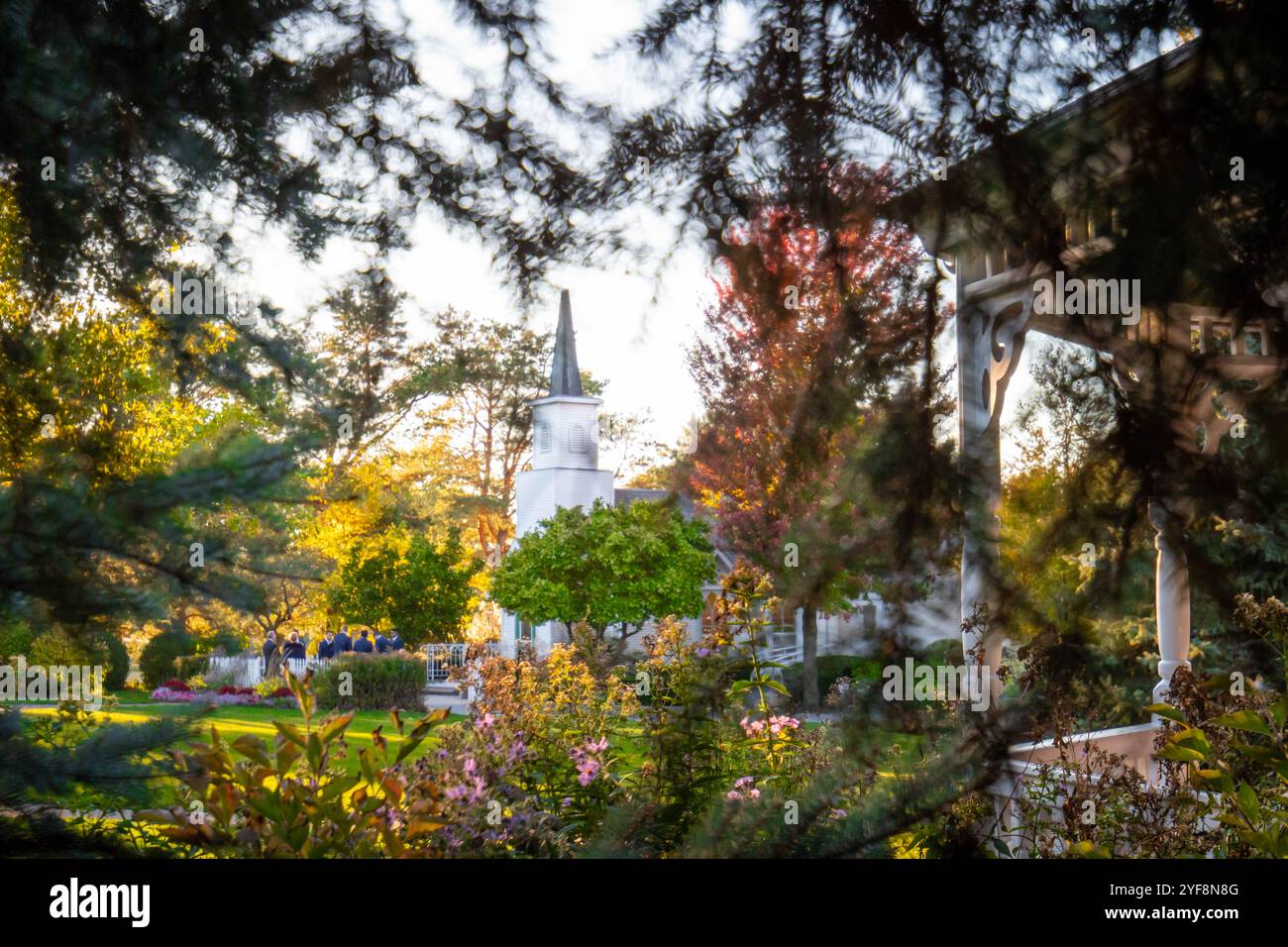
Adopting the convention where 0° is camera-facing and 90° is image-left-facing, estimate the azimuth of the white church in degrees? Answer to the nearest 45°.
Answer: approximately 45°
